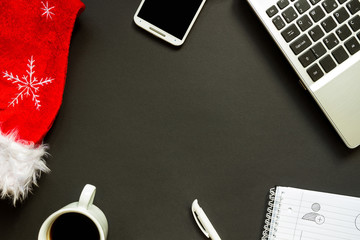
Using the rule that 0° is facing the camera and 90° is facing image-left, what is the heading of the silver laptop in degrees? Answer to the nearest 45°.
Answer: approximately 315°
